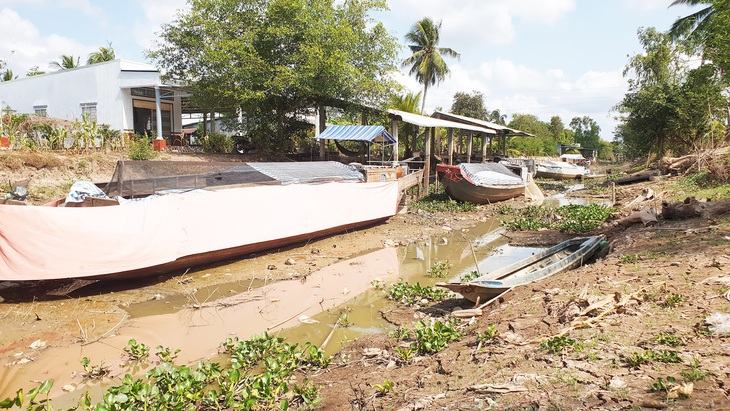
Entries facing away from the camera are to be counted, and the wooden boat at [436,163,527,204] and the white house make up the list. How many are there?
0

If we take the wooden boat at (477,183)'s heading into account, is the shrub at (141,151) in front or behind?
in front

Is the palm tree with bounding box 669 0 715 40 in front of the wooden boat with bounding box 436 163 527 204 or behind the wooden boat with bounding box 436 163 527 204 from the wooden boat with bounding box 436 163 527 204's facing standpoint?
behind

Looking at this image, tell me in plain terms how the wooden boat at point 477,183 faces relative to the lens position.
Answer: facing the viewer and to the left of the viewer

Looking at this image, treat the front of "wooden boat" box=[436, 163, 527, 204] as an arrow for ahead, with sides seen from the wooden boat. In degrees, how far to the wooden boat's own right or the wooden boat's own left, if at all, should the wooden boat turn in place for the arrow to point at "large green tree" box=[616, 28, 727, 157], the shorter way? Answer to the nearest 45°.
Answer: approximately 180°

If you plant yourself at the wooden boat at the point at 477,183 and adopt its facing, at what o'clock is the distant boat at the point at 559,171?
The distant boat is roughly at 5 o'clock from the wooden boat.

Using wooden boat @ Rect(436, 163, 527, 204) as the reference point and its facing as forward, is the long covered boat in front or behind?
in front

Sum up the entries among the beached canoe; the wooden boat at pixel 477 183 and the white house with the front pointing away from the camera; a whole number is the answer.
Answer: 0

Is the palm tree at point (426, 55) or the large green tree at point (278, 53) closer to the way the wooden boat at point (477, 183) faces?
the large green tree

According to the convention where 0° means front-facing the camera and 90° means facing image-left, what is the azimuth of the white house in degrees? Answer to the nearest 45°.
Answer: approximately 315°
